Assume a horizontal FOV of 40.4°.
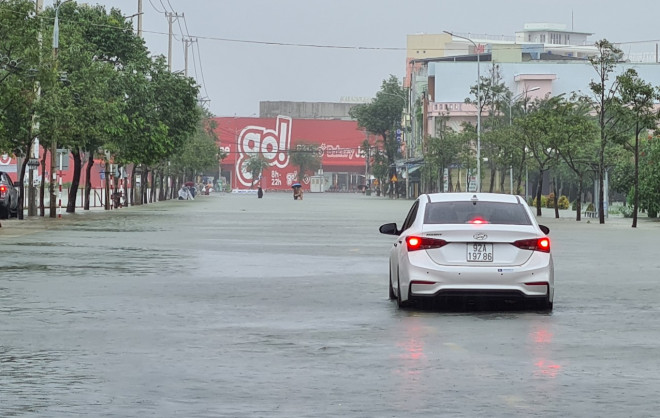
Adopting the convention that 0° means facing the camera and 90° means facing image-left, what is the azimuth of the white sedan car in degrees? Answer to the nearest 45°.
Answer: approximately 180°
